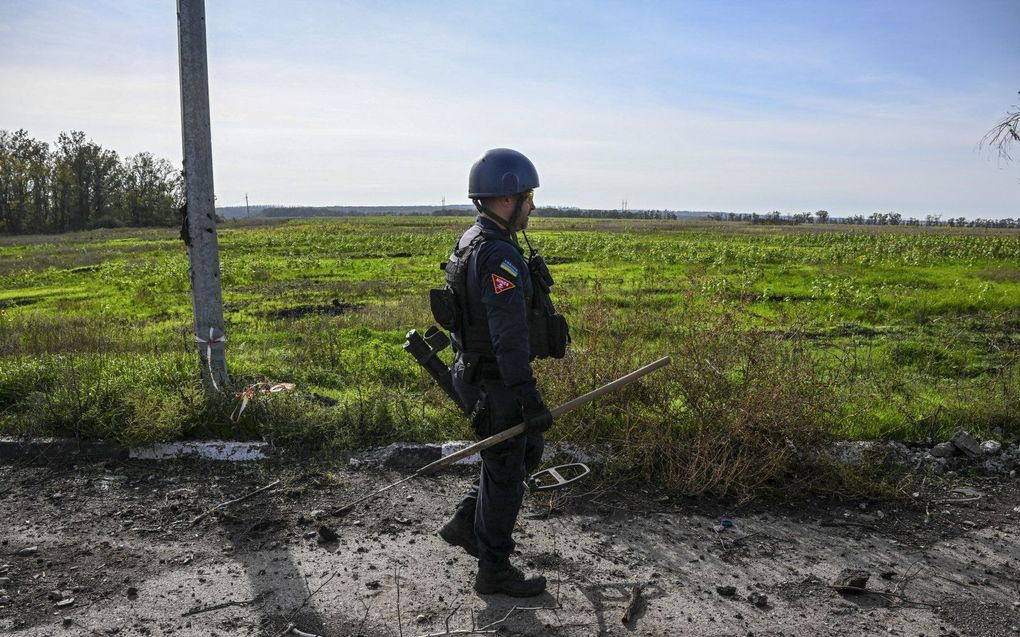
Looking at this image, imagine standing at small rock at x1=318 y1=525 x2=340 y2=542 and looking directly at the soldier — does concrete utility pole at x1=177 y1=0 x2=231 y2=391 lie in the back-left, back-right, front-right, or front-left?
back-left

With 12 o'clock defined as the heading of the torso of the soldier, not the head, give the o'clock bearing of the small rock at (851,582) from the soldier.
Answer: The small rock is roughly at 12 o'clock from the soldier.

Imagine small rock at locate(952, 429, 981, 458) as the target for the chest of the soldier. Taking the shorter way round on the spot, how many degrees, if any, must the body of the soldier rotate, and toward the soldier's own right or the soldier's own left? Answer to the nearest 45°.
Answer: approximately 45° to the soldier's own left

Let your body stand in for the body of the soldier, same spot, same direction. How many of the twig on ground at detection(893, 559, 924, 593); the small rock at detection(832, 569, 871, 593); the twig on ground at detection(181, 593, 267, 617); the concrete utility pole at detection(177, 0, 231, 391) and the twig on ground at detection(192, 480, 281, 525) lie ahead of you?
2

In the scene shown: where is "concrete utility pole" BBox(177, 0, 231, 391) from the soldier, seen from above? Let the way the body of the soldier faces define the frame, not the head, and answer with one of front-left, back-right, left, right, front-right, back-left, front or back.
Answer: back-left

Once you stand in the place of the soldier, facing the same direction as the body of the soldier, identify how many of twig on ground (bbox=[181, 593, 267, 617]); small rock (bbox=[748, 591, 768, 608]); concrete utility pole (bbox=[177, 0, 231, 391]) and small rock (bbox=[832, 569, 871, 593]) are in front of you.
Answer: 2

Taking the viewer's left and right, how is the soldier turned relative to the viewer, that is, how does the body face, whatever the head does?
facing to the right of the viewer

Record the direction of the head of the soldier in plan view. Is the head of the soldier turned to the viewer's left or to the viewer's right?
to the viewer's right

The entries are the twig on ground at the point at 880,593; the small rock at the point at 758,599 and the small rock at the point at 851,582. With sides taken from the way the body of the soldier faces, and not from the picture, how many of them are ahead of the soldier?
3
